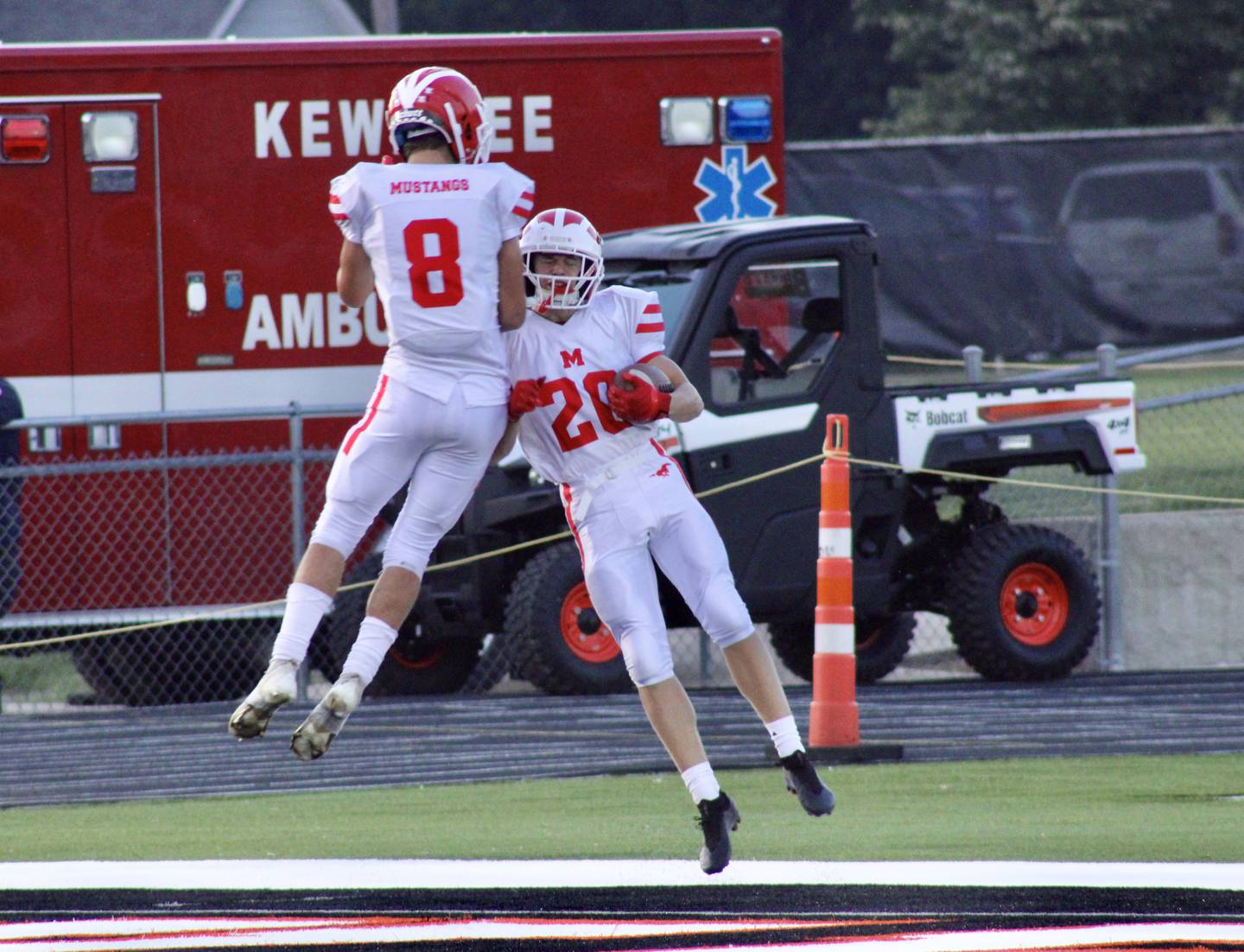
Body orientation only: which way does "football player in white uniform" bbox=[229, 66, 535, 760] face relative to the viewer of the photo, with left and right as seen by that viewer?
facing away from the viewer

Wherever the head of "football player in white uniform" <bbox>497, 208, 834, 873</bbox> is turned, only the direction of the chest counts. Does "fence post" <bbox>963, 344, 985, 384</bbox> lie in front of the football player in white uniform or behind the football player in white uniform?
behind

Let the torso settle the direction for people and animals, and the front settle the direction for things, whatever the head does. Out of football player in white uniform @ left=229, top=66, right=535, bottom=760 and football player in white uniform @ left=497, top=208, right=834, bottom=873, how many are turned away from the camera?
1

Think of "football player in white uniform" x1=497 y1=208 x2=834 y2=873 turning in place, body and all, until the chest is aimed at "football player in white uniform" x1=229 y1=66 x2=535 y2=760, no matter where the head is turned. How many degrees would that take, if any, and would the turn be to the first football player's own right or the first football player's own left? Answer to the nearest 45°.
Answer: approximately 90° to the first football player's own right

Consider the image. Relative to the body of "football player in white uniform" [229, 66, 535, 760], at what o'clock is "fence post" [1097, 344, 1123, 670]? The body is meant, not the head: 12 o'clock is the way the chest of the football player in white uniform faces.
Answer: The fence post is roughly at 1 o'clock from the football player in white uniform.

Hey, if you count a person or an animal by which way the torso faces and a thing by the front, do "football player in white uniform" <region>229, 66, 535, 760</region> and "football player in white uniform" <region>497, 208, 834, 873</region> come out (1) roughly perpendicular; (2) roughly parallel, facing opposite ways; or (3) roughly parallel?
roughly parallel, facing opposite ways

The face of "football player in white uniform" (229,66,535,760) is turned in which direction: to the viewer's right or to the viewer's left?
to the viewer's right

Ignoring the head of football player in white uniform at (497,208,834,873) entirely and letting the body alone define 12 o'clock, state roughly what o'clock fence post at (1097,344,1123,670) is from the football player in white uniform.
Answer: The fence post is roughly at 7 o'clock from the football player in white uniform.

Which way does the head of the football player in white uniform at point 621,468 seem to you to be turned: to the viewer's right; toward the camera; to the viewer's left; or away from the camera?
toward the camera

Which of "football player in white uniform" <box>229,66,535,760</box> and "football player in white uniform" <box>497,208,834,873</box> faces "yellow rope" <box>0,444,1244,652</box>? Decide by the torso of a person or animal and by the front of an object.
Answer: "football player in white uniform" <box>229,66,535,760</box>

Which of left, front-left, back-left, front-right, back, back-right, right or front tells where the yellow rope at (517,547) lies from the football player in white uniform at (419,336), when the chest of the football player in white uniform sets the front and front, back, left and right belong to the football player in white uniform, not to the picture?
front

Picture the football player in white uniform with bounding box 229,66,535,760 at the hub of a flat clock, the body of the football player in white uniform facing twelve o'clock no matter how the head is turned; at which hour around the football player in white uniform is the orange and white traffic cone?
The orange and white traffic cone is roughly at 1 o'clock from the football player in white uniform.

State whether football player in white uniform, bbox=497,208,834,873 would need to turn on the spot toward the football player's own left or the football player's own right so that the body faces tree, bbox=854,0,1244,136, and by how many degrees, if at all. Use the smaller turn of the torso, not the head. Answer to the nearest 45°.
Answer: approximately 180°

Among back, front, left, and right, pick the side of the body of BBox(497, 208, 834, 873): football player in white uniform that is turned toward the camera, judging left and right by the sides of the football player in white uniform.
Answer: front
